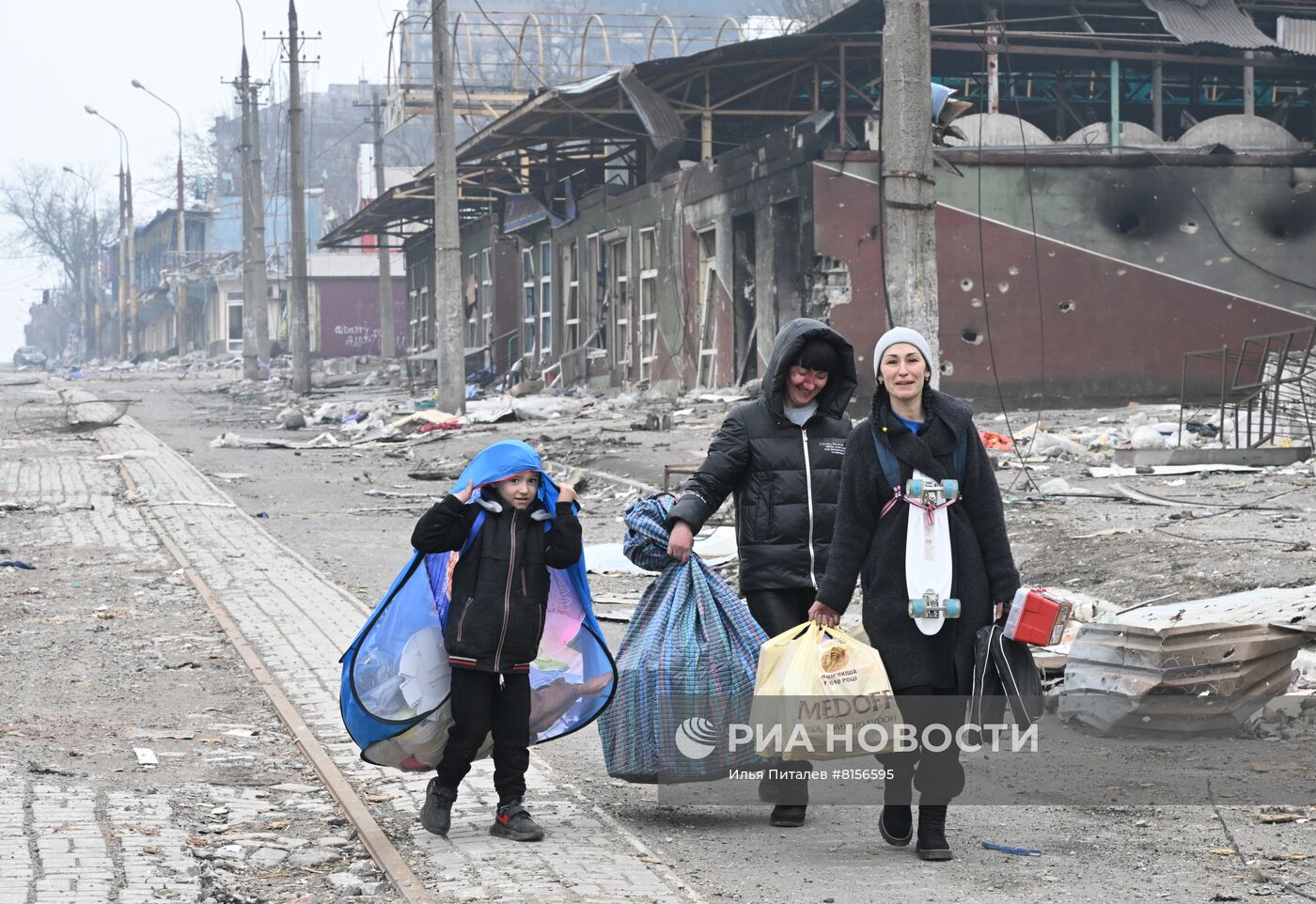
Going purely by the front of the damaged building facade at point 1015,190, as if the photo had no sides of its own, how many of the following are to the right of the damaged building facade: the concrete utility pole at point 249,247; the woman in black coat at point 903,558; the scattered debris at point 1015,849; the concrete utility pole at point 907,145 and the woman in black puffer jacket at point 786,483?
1

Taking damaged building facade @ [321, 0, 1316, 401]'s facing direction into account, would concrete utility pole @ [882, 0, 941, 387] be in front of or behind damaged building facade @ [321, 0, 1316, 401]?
in front

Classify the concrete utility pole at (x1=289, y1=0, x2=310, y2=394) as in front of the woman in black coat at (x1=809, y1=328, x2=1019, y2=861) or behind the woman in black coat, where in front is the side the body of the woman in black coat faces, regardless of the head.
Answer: behind

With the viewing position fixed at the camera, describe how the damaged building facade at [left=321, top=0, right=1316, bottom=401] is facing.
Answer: facing the viewer and to the left of the viewer

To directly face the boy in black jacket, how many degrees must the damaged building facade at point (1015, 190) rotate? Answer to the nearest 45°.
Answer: approximately 45° to its left

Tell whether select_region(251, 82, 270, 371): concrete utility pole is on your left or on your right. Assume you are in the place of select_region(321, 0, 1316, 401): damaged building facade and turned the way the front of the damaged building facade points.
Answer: on your right

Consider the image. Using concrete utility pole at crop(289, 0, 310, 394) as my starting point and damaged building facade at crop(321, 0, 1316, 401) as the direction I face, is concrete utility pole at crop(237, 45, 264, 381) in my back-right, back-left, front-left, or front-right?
back-left

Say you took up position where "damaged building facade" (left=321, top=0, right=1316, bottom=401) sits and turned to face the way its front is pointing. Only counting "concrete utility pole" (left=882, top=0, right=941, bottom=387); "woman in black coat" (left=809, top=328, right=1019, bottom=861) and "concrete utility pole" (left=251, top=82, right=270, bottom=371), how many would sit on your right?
1

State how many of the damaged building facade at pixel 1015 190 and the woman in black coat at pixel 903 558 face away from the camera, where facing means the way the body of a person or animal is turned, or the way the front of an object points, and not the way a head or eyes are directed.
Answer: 0

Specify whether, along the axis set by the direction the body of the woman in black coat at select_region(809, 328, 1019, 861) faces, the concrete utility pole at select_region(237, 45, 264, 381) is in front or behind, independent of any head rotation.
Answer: behind

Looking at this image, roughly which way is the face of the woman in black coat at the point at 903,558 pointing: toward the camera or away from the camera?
toward the camera

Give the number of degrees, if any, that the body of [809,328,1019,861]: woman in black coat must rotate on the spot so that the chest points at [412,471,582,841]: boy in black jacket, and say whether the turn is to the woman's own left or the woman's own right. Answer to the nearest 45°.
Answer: approximately 90° to the woman's own right

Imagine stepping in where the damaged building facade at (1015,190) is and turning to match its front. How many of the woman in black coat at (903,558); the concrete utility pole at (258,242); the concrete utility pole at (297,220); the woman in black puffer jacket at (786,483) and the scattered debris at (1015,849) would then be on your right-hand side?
2

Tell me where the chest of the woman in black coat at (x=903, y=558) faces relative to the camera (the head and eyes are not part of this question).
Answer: toward the camera
